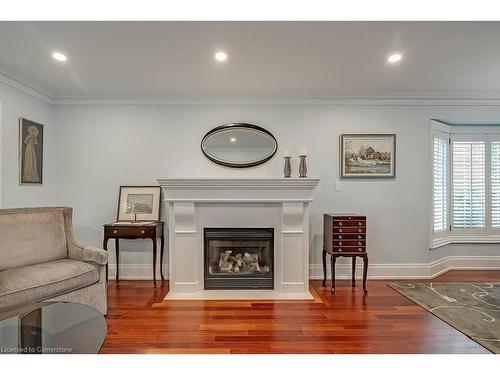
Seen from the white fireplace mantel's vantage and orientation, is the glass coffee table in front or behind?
in front

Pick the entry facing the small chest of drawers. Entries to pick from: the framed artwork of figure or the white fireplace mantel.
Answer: the framed artwork of figure

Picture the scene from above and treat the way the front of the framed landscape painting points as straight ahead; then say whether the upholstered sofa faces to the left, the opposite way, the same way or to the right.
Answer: to the left

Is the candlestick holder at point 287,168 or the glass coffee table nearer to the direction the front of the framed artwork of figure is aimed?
the candlestick holder

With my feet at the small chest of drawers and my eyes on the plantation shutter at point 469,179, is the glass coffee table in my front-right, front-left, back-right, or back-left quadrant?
back-right

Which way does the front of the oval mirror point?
toward the camera

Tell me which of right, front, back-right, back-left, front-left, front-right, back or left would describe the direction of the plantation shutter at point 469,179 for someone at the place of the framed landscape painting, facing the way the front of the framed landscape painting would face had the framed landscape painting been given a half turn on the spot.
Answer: front-right

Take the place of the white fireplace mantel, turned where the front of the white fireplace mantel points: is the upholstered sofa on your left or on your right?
on your right

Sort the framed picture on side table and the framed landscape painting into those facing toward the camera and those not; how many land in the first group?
2

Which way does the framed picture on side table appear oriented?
toward the camera

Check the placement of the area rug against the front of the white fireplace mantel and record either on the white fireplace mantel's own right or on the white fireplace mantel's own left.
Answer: on the white fireplace mantel's own left
